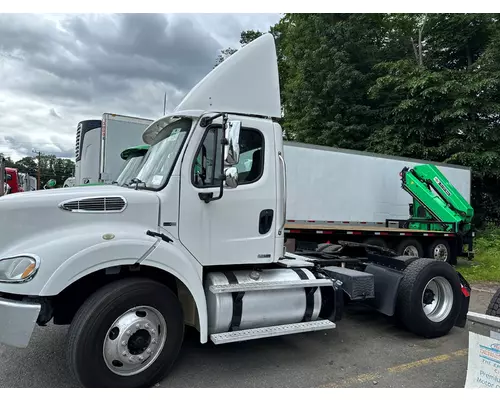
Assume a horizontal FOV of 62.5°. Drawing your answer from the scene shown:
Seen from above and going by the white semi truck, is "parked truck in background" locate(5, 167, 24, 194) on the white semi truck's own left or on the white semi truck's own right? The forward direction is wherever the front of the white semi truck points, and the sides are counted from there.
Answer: on the white semi truck's own right

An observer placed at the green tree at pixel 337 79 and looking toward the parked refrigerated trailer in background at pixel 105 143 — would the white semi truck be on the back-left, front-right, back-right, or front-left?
front-left

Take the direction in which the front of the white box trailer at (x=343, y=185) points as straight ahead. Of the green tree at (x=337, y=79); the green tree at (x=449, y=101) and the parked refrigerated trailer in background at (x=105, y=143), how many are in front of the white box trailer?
1

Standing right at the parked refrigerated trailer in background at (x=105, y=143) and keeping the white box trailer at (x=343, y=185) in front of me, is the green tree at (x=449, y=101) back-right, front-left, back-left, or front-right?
front-left

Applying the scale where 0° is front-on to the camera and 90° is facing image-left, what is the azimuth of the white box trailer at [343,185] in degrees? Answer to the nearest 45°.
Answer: approximately 45°

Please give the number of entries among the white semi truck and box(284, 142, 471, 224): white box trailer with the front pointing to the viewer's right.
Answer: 0

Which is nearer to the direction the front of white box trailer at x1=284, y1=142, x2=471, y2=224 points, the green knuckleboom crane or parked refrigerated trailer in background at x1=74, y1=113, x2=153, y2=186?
the parked refrigerated trailer in background

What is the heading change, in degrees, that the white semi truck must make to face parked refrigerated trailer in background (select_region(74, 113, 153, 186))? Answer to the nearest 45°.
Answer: approximately 90° to its right

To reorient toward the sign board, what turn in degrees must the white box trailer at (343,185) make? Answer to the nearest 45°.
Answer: approximately 45° to its left

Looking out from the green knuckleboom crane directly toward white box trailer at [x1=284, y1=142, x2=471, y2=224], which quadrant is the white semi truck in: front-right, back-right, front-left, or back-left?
front-left

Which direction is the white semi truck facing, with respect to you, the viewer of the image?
facing the viewer and to the left of the viewer
